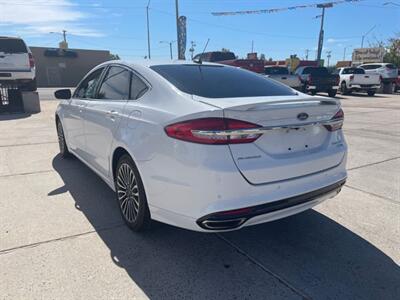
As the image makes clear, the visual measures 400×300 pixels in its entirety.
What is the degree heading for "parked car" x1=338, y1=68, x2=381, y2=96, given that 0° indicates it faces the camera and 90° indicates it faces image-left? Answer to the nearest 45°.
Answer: approximately 135°

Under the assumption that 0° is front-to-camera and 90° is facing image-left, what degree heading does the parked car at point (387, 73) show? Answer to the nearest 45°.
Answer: approximately 135°

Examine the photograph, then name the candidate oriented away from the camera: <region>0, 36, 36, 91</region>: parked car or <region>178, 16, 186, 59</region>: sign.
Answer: the parked car

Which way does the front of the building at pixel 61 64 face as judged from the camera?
facing the viewer

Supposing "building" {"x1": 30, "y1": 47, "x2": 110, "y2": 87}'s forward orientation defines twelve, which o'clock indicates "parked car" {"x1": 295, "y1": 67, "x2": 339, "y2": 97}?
The parked car is roughly at 11 o'clock from the building.

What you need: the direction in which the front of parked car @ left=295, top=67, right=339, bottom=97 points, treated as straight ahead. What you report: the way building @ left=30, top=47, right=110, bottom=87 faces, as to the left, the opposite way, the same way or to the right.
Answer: the opposite way

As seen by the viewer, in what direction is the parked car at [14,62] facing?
away from the camera

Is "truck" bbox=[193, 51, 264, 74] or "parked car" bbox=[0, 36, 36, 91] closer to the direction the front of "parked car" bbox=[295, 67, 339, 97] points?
the truck

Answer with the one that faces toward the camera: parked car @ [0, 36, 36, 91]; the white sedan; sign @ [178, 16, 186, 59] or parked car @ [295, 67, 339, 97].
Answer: the sign

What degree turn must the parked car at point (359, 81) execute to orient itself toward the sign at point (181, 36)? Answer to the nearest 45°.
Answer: approximately 45° to its left

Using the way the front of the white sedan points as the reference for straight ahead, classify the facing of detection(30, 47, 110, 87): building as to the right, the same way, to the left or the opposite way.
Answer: the opposite way

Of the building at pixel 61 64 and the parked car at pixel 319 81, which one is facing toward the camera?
the building

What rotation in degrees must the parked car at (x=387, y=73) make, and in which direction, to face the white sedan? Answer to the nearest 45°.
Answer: approximately 135° to its left

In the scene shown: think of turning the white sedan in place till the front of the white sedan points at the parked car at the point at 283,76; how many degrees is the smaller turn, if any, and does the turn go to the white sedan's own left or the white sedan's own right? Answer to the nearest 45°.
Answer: approximately 45° to the white sedan's own right

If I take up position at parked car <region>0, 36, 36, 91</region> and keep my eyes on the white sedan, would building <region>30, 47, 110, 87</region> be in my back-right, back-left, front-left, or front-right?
back-left

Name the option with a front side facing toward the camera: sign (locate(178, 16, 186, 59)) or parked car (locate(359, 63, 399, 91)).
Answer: the sign

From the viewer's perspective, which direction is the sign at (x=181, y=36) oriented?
toward the camera
